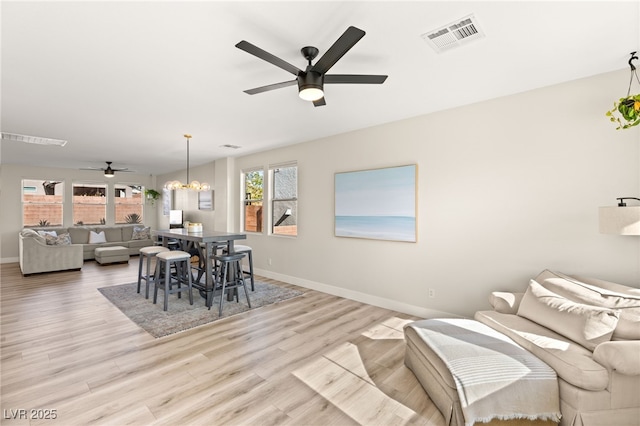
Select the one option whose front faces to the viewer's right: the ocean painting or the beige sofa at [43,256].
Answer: the beige sofa

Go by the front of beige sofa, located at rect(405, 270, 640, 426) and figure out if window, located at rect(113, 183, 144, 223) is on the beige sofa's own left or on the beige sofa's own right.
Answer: on the beige sofa's own right

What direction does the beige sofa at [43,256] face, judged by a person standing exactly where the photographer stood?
facing to the right of the viewer

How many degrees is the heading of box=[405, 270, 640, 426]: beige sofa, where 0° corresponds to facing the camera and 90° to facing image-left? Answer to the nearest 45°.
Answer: approximately 45°

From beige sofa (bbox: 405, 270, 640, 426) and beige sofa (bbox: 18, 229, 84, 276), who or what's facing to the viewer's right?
beige sofa (bbox: 18, 229, 84, 276)
